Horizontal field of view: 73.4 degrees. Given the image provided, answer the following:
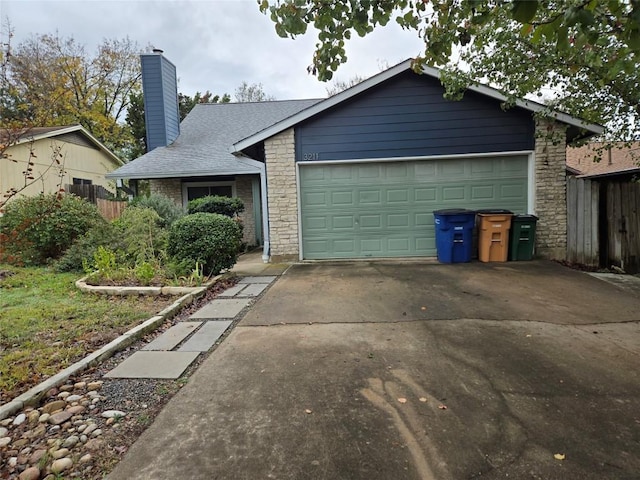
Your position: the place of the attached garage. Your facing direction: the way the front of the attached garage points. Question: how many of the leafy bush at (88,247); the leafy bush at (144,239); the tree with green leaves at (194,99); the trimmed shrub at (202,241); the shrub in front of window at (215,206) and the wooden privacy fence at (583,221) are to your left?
1

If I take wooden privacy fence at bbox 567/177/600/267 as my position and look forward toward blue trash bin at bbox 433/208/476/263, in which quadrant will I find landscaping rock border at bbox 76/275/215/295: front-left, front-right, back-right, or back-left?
front-left

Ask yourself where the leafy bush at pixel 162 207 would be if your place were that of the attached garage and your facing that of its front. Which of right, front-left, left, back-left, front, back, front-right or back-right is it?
right

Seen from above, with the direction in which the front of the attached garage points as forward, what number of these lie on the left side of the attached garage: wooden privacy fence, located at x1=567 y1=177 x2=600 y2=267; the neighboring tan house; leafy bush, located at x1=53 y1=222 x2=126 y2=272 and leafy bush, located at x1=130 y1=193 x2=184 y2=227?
1

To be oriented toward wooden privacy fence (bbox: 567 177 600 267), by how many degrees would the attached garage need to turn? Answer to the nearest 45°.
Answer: approximately 90° to its left

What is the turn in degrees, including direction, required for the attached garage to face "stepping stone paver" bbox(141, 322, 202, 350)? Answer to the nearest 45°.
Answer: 0° — it already faces it

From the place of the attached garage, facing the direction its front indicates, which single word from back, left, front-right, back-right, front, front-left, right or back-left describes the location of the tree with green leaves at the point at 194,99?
back-right

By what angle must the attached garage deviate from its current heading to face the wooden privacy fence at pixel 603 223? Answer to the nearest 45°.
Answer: approximately 90° to its left

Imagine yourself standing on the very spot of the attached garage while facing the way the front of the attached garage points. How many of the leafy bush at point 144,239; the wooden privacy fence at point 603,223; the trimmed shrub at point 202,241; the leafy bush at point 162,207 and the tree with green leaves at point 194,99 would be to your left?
1

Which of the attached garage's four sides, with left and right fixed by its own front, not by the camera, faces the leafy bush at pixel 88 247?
right

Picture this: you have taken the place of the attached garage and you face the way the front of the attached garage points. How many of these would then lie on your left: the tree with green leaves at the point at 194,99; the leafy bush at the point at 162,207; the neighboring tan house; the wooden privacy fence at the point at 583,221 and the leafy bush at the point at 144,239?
1

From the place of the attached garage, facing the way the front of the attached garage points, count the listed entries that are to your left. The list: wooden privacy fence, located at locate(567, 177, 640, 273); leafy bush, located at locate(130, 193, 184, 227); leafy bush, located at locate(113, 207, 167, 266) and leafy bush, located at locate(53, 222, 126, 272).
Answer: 1

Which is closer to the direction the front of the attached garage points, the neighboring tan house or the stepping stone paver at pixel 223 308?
the stepping stone paver

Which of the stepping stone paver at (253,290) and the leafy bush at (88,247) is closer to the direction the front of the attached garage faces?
the stepping stone paver

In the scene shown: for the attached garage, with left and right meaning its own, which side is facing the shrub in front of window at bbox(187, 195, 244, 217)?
right

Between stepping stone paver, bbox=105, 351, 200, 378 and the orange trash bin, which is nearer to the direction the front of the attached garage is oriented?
the stepping stone paver

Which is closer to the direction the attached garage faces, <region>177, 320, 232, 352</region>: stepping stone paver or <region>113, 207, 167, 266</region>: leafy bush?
the stepping stone paver

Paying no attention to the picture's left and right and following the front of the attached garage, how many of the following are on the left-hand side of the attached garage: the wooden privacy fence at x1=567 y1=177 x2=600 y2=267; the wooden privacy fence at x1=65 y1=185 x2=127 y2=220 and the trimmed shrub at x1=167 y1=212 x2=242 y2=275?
1
